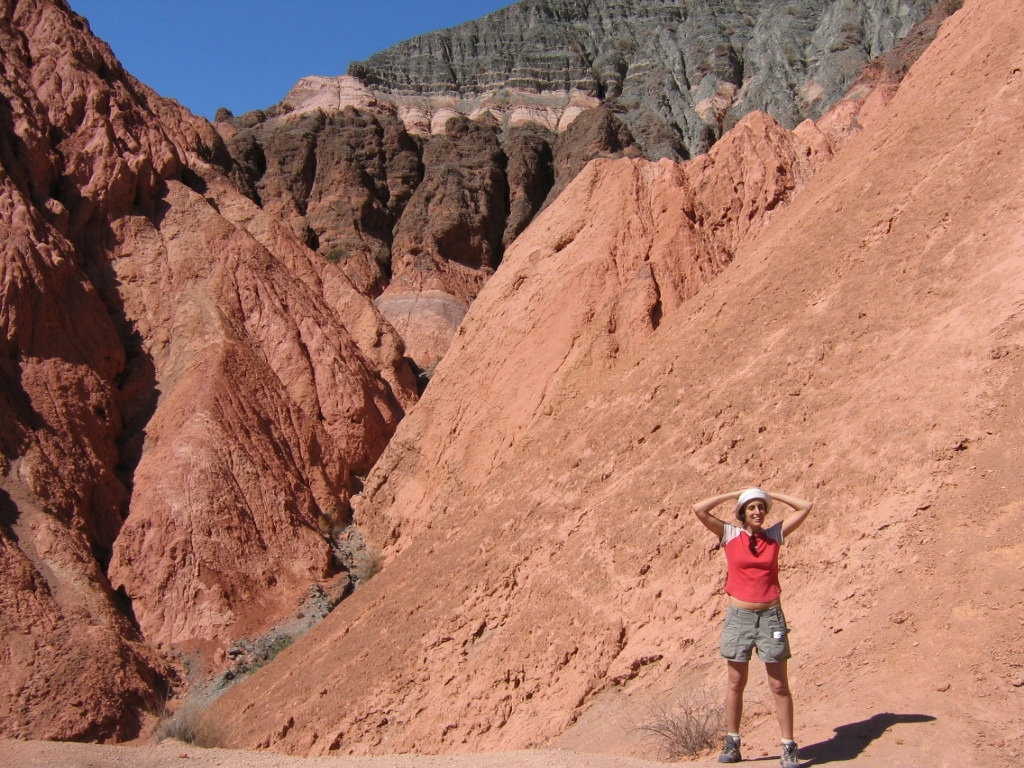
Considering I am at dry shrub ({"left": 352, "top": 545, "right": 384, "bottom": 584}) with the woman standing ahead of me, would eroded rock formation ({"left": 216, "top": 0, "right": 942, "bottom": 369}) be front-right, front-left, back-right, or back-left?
back-left

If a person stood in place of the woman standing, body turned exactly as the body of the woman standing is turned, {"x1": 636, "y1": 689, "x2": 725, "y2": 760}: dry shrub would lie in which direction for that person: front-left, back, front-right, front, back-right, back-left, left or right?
back-right

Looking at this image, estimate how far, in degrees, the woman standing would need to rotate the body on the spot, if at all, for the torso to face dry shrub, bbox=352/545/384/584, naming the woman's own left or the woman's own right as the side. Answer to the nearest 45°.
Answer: approximately 135° to the woman's own right

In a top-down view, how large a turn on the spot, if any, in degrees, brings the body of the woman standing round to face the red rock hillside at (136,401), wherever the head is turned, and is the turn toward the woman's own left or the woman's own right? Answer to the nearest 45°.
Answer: approximately 135° to the woman's own right

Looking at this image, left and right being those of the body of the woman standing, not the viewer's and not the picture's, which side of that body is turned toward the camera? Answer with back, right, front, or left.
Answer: front

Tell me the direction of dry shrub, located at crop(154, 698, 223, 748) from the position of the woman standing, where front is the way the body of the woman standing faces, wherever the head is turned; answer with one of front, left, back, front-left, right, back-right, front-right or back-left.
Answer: back-right

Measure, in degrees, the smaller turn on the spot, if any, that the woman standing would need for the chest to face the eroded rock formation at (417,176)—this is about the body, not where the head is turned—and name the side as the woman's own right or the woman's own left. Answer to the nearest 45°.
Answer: approximately 180°
